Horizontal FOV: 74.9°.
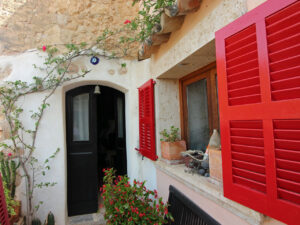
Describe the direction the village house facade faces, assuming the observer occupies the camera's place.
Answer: facing the viewer and to the left of the viewer

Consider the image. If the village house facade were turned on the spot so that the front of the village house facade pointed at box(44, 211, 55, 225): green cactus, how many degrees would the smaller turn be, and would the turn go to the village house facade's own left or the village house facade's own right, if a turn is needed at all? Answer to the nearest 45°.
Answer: approximately 45° to the village house facade's own right

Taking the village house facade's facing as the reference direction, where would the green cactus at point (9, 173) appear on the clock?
The green cactus is roughly at 2 o'clock from the village house facade.
